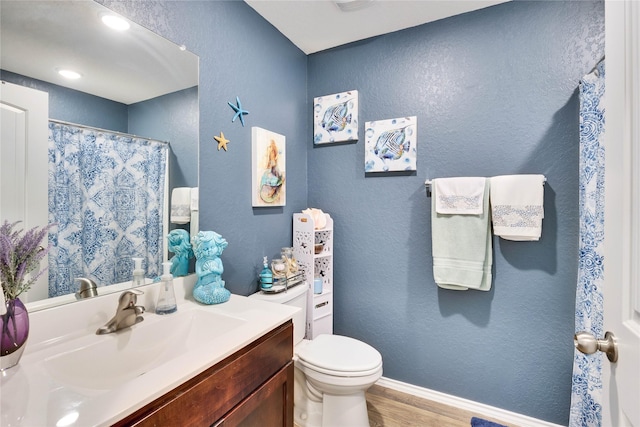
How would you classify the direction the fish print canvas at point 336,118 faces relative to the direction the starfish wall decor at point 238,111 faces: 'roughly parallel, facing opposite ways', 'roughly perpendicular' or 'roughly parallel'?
roughly perpendicular

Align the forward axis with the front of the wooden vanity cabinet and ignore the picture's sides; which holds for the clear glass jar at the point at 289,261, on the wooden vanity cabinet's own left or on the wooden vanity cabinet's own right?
on the wooden vanity cabinet's own left

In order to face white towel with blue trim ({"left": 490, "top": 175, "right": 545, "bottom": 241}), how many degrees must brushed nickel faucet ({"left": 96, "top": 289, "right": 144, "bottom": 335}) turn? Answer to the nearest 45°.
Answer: approximately 45° to its left

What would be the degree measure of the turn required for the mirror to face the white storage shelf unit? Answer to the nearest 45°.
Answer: approximately 45° to its left

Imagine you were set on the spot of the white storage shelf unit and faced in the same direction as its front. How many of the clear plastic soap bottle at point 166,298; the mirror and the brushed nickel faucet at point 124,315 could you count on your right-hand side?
3
